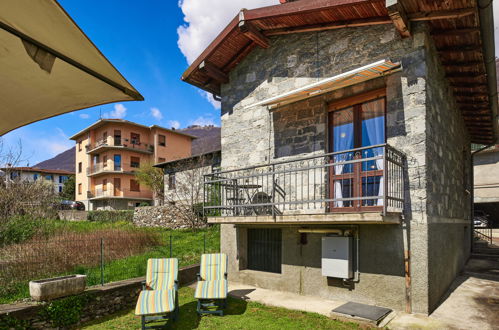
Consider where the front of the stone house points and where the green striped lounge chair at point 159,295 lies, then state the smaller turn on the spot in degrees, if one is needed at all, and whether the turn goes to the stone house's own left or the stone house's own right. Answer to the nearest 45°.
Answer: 0° — it already faces it

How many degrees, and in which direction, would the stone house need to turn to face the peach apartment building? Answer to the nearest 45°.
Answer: approximately 90° to its right

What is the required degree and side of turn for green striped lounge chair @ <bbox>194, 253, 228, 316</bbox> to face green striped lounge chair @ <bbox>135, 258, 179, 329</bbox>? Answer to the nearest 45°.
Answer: approximately 45° to its right

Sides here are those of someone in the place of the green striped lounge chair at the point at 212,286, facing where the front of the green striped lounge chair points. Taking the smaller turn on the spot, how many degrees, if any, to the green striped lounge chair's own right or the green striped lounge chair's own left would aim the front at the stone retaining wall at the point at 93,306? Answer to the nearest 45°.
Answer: approximately 90° to the green striped lounge chair's own right

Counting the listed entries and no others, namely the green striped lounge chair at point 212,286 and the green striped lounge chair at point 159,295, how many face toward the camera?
2

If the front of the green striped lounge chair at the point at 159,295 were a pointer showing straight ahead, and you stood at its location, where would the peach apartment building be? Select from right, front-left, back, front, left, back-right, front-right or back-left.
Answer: back

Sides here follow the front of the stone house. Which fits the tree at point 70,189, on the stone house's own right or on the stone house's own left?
on the stone house's own right

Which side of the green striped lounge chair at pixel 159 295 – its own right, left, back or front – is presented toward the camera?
front

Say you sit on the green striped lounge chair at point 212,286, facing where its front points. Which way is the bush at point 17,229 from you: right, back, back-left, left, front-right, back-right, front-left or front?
back-right

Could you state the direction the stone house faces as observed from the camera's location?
facing the viewer and to the left of the viewer

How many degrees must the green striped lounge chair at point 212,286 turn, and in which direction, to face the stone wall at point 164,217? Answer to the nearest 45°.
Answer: approximately 180°
